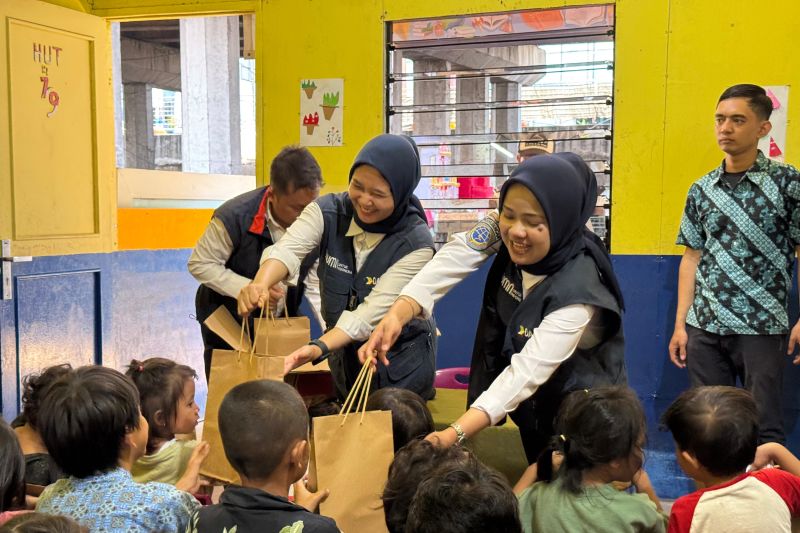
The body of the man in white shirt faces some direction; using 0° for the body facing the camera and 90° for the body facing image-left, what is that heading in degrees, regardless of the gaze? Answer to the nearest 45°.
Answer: approximately 315°

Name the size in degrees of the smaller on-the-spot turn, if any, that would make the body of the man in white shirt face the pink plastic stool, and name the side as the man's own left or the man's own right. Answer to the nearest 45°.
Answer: approximately 90° to the man's own left

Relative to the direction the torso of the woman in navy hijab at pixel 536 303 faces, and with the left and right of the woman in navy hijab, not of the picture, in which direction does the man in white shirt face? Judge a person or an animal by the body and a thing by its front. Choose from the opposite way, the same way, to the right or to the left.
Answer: to the left

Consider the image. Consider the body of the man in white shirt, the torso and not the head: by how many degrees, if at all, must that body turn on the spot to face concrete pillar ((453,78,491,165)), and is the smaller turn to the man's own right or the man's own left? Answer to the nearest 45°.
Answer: approximately 90° to the man's own left

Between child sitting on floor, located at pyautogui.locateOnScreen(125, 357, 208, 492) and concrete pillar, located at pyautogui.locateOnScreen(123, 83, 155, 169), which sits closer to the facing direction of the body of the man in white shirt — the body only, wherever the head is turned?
the child sitting on floor

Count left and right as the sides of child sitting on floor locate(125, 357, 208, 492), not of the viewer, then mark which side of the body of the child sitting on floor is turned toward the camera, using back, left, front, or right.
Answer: right

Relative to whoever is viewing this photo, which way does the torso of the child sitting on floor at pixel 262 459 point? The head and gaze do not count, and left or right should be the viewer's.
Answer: facing away from the viewer and to the right of the viewer

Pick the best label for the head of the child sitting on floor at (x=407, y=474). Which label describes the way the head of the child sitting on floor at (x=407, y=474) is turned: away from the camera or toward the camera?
away from the camera

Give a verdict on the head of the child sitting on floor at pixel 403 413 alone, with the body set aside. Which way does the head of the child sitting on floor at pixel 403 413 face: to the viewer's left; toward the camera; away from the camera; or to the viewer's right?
away from the camera

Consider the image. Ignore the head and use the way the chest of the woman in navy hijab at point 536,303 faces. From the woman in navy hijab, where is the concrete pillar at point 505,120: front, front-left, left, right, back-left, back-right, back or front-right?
back-right

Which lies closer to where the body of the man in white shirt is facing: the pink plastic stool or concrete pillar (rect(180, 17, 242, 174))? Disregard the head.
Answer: the pink plastic stool

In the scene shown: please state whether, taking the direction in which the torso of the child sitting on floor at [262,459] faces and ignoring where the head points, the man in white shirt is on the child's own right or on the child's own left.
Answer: on the child's own left

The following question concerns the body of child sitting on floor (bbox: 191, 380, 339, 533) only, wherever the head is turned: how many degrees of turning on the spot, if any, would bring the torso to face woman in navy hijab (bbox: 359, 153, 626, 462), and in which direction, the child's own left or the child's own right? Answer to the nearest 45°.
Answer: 0° — they already face them

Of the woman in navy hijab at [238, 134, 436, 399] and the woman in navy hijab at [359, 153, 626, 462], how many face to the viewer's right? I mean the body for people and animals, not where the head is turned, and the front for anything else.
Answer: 0

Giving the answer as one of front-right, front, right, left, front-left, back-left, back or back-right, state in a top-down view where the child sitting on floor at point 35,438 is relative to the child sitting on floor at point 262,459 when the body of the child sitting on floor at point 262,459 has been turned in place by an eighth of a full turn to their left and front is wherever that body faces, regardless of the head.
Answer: front-left

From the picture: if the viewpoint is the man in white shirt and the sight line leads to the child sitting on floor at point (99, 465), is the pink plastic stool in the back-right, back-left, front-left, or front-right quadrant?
back-left
